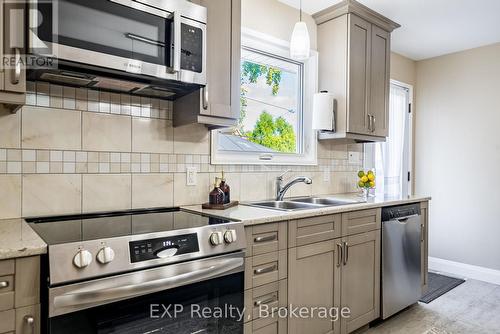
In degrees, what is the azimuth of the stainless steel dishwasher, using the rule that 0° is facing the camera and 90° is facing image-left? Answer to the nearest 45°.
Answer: approximately 315°

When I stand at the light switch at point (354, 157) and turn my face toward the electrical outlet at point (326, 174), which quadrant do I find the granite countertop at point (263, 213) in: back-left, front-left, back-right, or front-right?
front-left

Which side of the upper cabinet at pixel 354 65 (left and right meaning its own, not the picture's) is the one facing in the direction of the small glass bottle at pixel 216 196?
right

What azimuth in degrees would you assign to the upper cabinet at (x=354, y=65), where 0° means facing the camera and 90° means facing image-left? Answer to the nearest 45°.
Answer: approximately 315°

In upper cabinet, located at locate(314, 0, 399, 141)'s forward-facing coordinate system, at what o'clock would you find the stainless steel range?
The stainless steel range is roughly at 2 o'clock from the upper cabinet.

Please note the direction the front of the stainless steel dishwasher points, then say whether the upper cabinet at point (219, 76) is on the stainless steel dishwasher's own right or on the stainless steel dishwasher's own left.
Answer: on the stainless steel dishwasher's own right

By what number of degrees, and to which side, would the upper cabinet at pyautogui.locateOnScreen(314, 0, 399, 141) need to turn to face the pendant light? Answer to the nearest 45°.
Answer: approximately 45° to its right

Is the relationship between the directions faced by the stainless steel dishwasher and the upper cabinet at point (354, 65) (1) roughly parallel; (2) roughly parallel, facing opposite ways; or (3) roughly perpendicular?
roughly parallel

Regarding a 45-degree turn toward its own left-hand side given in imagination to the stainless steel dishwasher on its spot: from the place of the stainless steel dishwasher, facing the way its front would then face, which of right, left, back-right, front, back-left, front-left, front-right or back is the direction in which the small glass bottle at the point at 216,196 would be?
back-right

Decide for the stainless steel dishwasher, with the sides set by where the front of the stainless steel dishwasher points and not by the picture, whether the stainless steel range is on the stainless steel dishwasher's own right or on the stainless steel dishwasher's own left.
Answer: on the stainless steel dishwasher's own right

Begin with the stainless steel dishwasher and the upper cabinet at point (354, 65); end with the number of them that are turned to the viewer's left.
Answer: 0
